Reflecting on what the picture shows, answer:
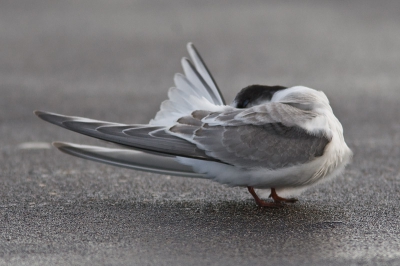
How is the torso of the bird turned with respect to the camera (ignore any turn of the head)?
to the viewer's right
